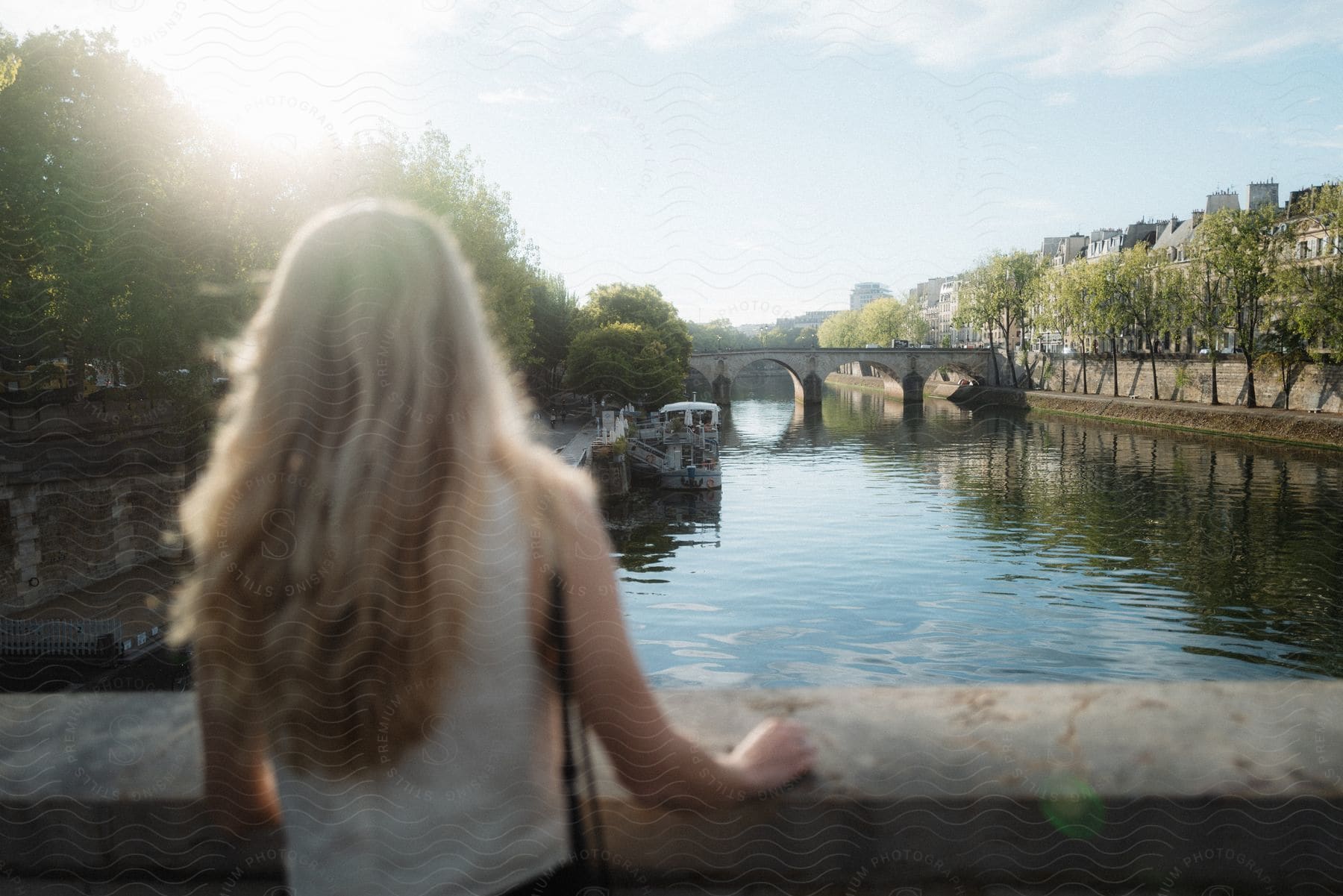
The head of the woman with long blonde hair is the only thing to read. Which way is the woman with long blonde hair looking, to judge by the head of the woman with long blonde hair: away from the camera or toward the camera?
away from the camera

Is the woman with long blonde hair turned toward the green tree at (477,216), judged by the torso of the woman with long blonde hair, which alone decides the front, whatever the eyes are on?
yes

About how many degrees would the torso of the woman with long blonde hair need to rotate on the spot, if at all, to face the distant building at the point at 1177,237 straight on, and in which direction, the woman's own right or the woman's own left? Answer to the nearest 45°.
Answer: approximately 45° to the woman's own right

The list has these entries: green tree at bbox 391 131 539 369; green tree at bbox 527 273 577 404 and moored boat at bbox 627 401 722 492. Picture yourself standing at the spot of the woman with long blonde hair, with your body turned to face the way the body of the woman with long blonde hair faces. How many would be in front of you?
3

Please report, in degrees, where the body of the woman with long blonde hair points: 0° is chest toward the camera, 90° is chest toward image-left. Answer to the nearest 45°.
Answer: approximately 180°

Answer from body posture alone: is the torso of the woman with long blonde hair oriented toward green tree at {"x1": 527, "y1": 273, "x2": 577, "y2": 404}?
yes

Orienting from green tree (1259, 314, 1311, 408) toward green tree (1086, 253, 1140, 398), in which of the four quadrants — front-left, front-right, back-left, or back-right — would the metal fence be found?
back-left

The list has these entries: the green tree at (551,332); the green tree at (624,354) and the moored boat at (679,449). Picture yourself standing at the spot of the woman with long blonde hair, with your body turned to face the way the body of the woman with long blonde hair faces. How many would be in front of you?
3

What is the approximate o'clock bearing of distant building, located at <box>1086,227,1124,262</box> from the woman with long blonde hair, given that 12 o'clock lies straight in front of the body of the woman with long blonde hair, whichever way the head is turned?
The distant building is roughly at 1 o'clock from the woman with long blonde hair.
